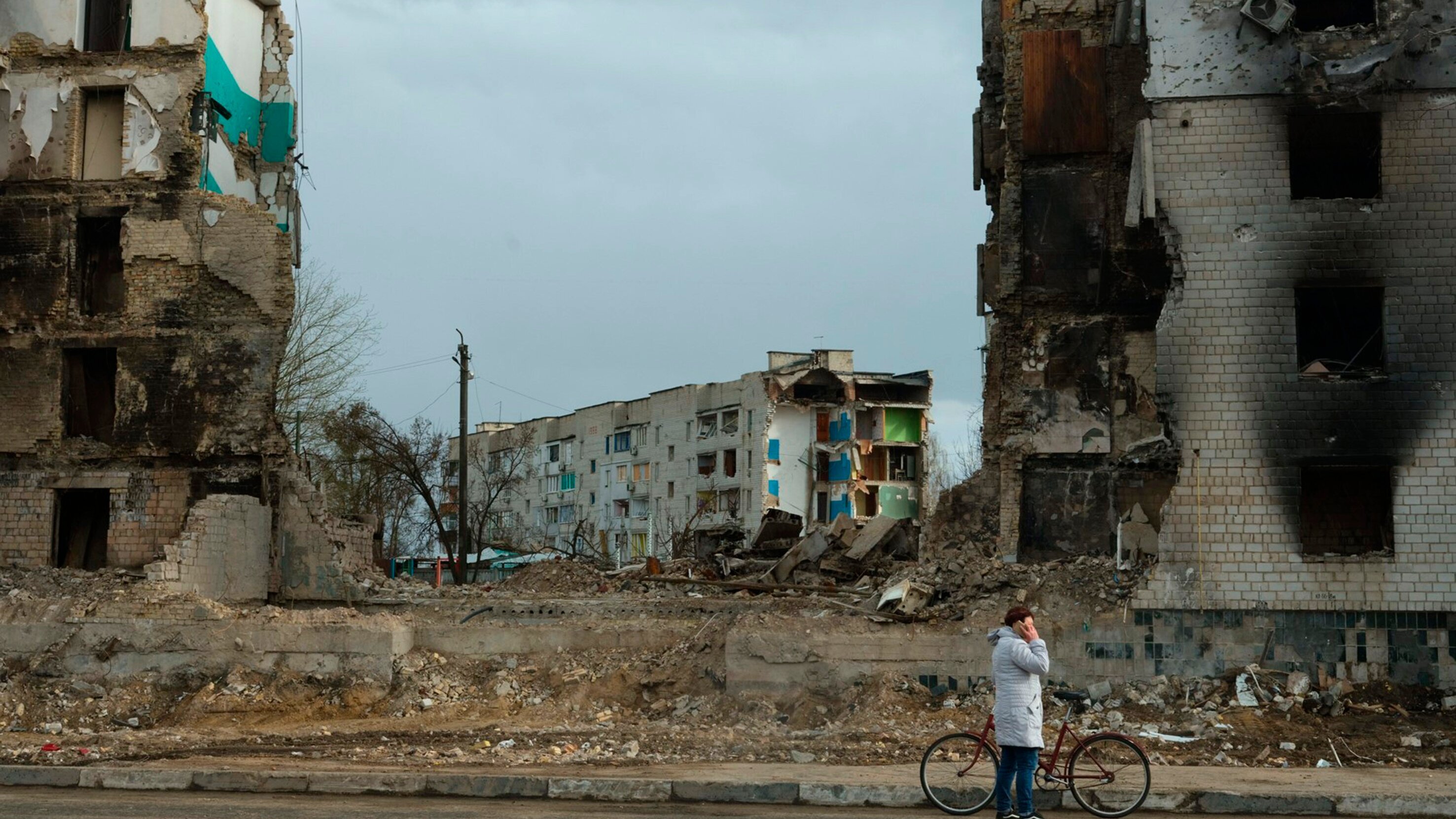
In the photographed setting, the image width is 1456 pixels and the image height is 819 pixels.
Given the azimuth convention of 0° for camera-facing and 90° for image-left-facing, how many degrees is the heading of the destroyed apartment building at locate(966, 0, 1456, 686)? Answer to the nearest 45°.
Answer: approximately 0°

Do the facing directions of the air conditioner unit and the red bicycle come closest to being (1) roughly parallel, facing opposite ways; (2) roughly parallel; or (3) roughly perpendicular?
roughly perpendicular
